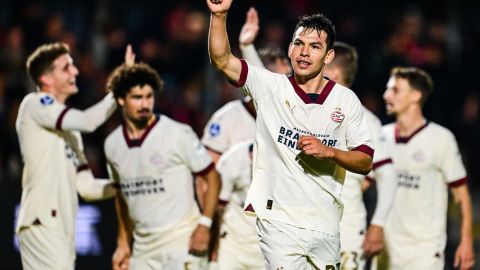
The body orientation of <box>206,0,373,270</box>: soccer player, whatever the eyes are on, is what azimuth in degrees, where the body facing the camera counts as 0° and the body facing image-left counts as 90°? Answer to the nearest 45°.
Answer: approximately 0°

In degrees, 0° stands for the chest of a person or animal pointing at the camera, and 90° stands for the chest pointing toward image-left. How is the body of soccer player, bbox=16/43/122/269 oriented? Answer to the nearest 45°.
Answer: approximately 270°

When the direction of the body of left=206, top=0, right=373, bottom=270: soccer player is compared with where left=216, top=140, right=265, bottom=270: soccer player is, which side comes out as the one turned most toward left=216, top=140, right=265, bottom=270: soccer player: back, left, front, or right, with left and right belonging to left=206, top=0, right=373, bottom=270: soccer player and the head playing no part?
back

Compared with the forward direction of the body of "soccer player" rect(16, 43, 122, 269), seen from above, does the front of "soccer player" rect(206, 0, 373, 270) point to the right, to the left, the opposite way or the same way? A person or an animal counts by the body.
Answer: to the right

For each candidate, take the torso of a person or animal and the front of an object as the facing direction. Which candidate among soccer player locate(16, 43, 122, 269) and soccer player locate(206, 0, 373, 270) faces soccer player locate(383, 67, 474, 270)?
soccer player locate(16, 43, 122, 269)

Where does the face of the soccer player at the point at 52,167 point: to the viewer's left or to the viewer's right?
to the viewer's right

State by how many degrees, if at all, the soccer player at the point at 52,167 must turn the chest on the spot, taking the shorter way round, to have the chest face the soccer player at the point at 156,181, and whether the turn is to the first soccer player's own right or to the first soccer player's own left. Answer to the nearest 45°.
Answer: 0° — they already face them

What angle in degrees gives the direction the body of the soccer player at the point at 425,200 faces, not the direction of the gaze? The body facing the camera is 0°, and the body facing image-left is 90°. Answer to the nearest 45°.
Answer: approximately 45°
